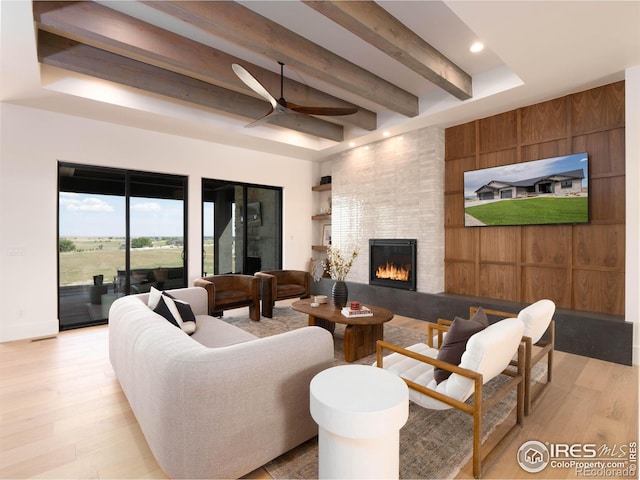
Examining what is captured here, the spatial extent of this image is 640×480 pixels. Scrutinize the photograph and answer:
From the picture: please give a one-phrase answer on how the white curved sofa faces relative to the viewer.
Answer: facing away from the viewer and to the right of the viewer

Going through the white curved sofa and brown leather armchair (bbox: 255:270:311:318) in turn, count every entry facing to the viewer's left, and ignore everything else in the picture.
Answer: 0

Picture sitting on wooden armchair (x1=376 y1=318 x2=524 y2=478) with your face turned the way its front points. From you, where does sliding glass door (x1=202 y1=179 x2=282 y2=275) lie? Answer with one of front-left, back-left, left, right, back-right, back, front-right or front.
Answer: front

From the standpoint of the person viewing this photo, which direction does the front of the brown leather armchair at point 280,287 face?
facing the viewer and to the right of the viewer

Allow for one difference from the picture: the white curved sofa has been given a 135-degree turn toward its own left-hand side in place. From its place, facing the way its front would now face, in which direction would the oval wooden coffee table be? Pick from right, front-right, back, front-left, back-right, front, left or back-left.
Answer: back-right

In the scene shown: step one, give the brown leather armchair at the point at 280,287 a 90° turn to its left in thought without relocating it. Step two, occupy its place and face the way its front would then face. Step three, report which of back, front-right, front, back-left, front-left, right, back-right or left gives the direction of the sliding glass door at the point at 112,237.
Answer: back-left

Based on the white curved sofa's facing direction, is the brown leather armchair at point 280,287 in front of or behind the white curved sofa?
in front

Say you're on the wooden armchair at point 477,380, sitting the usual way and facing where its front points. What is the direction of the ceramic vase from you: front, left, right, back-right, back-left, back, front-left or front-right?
front

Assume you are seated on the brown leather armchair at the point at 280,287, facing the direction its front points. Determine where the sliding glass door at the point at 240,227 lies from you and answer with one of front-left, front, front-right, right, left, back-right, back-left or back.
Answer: back

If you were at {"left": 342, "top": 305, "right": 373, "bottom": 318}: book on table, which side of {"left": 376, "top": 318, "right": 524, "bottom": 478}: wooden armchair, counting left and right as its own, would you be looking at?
front

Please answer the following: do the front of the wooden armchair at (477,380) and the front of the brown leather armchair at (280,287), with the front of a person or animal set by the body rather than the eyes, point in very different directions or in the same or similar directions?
very different directions

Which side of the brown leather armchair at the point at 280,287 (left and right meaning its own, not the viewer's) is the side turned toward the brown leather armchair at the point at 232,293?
right

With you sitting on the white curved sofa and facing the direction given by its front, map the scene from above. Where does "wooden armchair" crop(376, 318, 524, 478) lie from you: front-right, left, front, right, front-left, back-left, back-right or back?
front-right

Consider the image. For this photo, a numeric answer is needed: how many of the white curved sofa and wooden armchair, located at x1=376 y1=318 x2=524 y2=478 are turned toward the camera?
0

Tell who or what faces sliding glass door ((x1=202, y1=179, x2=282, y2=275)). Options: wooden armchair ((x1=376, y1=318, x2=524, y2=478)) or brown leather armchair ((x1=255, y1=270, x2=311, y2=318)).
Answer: wooden armchair ((x1=376, y1=318, x2=524, y2=478))

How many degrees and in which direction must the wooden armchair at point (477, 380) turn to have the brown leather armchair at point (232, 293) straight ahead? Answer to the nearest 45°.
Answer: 0° — it already faces it

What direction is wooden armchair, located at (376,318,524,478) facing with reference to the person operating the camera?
facing away from the viewer and to the left of the viewer

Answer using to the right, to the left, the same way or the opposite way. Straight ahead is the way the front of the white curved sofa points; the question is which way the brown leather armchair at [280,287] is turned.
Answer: to the right
